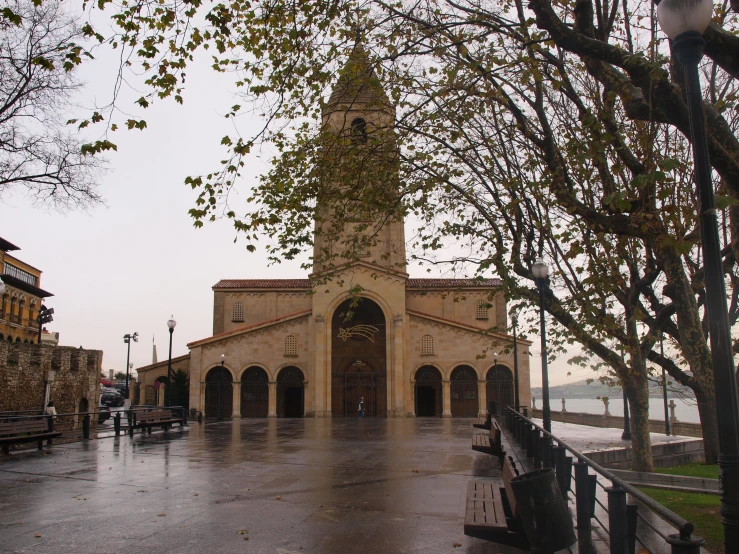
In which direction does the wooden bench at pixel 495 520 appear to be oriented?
to the viewer's left

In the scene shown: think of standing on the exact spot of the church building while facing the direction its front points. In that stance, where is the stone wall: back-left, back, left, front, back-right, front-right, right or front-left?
front-right

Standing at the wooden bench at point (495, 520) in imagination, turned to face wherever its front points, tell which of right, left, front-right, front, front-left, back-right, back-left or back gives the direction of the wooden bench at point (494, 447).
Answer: right

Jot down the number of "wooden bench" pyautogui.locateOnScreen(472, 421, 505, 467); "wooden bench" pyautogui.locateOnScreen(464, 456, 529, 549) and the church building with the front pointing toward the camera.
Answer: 1

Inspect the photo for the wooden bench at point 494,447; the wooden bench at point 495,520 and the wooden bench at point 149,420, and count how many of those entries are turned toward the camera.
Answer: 1

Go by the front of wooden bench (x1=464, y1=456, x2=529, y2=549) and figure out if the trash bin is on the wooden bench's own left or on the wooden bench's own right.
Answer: on the wooden bench's own left

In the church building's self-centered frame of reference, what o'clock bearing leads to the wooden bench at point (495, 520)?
The wooden bench is roughly at 12 o'clock from the church building.

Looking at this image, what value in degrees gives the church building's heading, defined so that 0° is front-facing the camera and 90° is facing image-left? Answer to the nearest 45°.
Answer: approximately 0°

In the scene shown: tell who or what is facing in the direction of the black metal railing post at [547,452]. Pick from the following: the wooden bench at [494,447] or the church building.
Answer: the church building

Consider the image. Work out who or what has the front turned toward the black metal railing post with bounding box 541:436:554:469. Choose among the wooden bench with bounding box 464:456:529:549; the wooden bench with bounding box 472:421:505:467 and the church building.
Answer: the church building

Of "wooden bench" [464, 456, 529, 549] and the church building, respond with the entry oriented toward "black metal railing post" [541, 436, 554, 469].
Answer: the church building

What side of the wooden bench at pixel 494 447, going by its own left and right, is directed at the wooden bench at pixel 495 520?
left

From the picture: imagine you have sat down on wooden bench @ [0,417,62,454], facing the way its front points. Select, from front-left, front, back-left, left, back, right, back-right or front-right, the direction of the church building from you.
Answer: left

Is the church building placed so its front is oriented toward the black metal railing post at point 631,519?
yes

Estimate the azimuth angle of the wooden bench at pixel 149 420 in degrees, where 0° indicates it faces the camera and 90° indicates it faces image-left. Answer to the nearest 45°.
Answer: approximately 0°

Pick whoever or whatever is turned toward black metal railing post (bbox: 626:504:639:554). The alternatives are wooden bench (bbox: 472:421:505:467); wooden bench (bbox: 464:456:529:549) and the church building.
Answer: the church building

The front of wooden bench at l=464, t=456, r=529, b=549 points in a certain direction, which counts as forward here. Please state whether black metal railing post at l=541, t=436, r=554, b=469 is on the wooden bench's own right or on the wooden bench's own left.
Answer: on the wooden bench's own right

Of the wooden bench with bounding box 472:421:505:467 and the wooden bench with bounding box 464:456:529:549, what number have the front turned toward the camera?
0

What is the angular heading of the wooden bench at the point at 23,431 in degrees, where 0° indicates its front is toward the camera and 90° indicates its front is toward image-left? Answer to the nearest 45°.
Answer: approximately 315°
